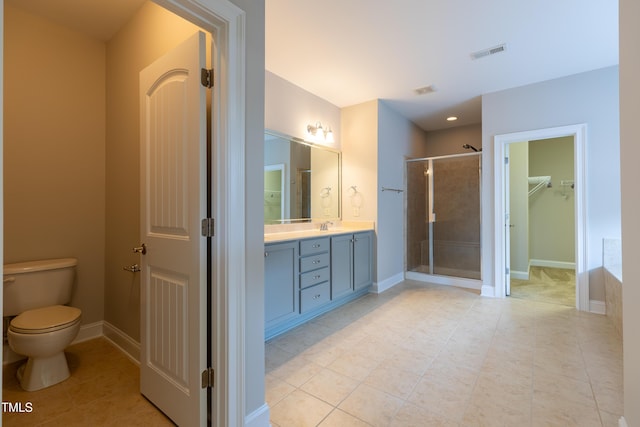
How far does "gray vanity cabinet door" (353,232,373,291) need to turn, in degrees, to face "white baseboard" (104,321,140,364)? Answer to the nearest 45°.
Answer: approximately 90° to its right

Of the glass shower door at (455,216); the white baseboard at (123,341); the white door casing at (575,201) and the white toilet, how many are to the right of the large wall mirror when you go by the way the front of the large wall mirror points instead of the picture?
2

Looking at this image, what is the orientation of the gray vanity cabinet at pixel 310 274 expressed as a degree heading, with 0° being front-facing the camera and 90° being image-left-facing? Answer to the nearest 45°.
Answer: approximately 315°

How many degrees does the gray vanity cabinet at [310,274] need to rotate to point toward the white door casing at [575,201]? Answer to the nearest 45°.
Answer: approximately 45° to its left

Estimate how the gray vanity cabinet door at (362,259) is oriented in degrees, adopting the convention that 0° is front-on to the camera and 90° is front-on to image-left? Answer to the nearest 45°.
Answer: approximately 315°

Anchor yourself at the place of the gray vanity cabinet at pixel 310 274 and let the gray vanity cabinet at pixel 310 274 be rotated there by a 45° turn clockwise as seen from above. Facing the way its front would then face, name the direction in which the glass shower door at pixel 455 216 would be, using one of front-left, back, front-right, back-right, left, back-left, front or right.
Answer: back-left

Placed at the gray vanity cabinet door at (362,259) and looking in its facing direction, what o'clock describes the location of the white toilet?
The white toilet is roughly at 3 o'clock from the gray vanity cabinet door.

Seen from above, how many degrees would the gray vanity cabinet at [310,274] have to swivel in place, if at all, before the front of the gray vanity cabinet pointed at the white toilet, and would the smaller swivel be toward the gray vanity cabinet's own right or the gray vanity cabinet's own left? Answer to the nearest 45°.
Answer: approximately 90° to the gray vanity cabinet's own right

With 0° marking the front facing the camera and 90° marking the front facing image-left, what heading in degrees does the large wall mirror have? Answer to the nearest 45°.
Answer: approximately 315°
